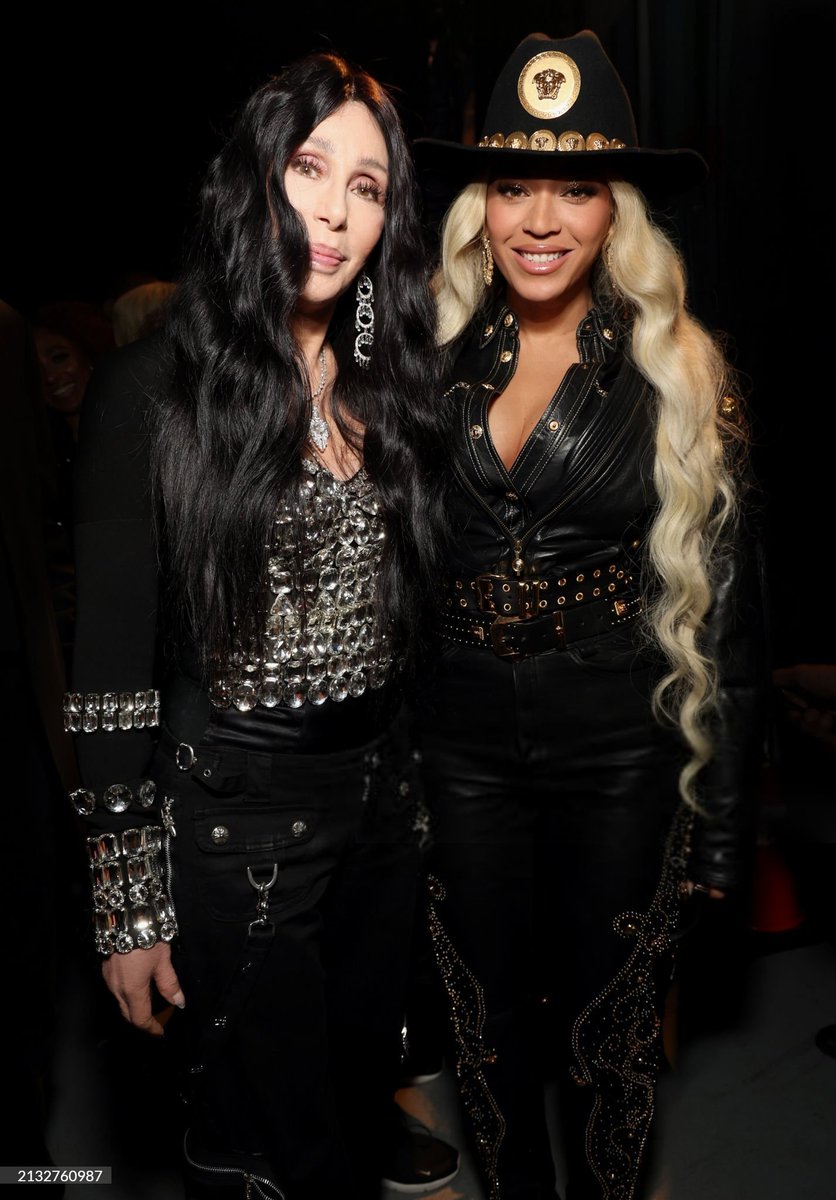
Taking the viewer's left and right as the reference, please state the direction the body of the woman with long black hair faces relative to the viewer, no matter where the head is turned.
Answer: facing the viewer and to the right of the viewer
